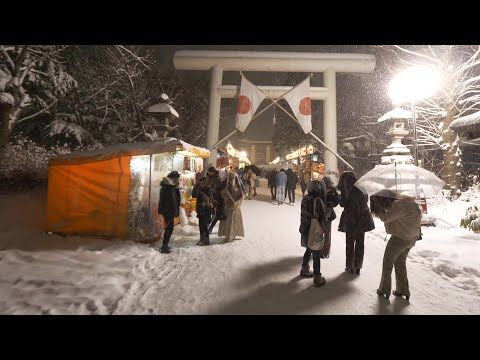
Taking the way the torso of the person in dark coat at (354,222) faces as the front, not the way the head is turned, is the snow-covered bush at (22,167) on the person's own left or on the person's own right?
on the person's own left

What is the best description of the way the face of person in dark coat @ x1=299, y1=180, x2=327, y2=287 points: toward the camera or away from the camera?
away from the camera

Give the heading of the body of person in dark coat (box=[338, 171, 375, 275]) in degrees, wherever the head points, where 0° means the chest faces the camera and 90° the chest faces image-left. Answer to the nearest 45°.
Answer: approximately 180°

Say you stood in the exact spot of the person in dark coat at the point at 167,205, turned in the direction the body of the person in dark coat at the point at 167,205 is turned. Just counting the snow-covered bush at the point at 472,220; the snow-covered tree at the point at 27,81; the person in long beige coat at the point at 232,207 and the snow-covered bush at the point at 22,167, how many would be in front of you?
2

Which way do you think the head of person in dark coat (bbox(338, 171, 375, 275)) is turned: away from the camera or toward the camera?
away from the camera

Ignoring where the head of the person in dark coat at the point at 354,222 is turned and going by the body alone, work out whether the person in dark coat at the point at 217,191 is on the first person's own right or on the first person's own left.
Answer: on the first person's own left

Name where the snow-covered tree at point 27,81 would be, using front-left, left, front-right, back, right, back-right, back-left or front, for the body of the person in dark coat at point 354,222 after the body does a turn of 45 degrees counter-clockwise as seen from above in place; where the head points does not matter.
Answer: front-left

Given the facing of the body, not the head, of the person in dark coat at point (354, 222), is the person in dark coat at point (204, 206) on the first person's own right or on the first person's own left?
on the first person's own left
